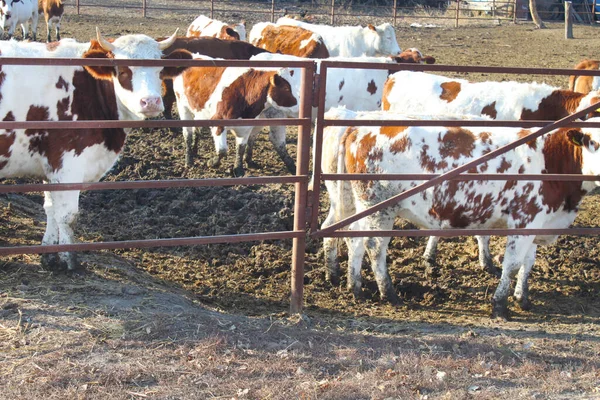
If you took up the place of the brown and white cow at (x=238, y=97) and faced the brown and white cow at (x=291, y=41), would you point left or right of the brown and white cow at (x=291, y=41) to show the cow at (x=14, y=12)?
left

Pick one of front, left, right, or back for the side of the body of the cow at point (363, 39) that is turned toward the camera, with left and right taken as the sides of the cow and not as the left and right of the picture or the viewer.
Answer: right

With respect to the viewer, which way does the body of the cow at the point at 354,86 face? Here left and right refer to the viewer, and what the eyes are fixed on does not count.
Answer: facing to the right of the viewer

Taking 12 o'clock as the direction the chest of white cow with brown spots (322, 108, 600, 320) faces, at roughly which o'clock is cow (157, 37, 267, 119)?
The cow is roughly at 8 o'clock from the white cow with brown spots.

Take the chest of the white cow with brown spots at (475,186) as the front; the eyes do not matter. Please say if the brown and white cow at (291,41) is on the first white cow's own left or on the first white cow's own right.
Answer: on the first white cow's own left

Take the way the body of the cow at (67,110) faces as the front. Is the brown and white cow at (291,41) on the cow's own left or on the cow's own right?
on the cow's own left

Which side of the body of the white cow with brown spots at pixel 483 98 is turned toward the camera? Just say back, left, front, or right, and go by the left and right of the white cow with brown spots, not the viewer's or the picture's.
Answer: right
